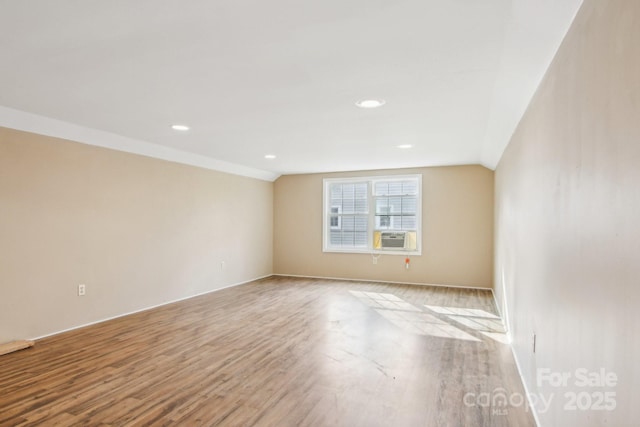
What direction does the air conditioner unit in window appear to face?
toward the camera

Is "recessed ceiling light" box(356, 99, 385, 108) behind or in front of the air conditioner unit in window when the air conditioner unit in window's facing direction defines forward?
in front
